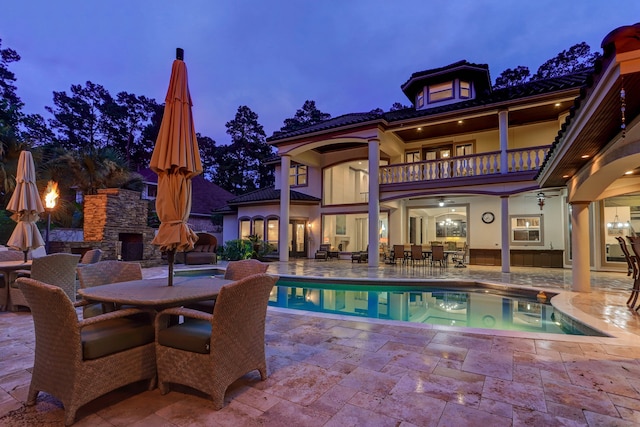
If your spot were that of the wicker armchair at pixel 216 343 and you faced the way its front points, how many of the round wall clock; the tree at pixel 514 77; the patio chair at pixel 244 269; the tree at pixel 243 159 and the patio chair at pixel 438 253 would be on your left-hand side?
0

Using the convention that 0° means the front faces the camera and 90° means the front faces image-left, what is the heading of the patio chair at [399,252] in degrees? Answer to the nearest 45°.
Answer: approximately 180°

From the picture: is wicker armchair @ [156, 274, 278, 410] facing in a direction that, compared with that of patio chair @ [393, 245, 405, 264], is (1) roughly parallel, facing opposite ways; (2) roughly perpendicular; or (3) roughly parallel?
roughly perpendicular

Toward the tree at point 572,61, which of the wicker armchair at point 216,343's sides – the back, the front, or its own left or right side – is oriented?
right

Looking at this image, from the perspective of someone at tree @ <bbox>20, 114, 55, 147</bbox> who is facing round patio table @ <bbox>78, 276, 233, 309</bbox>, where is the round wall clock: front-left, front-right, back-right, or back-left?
front-left

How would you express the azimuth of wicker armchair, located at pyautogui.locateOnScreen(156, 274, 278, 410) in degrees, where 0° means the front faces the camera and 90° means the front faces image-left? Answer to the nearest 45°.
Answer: approximately 135°

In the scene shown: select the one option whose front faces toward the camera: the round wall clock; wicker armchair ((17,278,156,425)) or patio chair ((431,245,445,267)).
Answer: the round wall clock

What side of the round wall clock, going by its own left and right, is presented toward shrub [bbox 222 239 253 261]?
right

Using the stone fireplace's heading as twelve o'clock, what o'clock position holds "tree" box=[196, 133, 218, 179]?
The tree is roughly at 8 o'clock from the stone fireplace.

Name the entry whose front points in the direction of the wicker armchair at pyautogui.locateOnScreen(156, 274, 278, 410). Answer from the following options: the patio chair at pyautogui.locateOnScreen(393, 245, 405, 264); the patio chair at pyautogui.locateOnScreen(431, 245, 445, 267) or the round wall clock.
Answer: the round wall clock

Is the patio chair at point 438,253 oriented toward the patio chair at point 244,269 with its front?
no

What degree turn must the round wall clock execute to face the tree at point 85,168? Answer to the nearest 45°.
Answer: approximately 45° to its right

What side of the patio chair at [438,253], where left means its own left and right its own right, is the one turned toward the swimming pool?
back

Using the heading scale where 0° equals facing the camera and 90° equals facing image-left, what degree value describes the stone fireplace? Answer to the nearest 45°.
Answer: approximately 315°

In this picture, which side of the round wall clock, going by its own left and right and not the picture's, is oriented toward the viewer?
front
